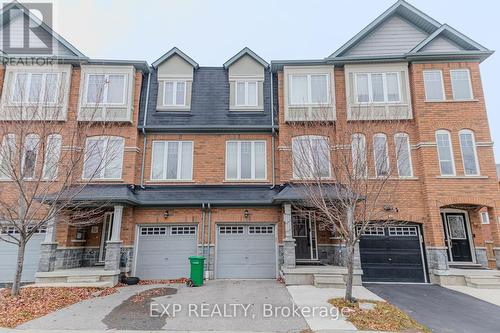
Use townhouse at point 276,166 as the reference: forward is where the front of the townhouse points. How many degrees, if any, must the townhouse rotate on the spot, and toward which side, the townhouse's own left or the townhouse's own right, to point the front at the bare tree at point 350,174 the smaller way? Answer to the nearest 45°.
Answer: approximately 45° to the townhouse's own left

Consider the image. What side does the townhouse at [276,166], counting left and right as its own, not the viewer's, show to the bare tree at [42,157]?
right

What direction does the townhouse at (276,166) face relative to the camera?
toward the camera

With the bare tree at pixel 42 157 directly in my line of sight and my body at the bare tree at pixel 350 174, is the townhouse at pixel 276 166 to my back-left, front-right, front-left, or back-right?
front-right
